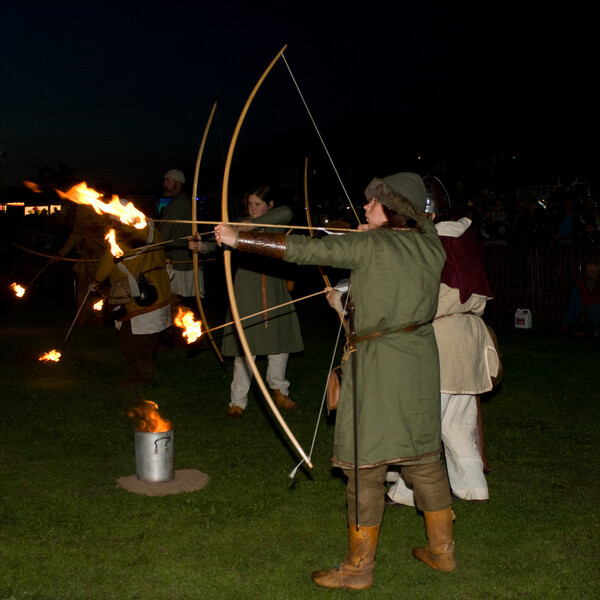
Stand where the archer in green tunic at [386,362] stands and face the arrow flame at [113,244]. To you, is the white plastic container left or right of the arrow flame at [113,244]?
right

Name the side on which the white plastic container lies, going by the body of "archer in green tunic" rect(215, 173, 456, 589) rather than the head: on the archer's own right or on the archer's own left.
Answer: on the archer's own right

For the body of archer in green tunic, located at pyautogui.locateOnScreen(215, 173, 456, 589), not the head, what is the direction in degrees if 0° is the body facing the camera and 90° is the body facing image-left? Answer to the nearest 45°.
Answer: approximately 135°

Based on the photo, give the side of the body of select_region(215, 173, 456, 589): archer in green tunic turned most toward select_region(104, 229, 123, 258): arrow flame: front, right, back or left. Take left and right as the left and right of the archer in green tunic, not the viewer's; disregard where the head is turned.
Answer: front

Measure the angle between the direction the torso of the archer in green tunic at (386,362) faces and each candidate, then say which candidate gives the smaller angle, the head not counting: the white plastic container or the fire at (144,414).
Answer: the fire

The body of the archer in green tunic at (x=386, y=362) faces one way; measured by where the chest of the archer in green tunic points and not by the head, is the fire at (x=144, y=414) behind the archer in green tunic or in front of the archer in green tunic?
in front
